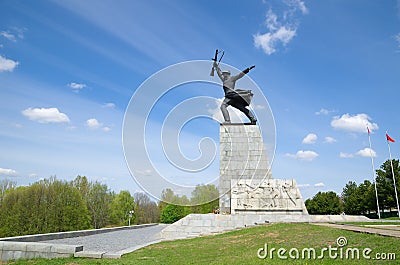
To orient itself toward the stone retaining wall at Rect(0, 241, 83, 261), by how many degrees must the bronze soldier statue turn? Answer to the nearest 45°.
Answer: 0° — it already faces it

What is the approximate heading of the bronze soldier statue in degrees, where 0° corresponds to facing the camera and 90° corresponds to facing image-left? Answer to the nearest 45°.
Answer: approximately 45°

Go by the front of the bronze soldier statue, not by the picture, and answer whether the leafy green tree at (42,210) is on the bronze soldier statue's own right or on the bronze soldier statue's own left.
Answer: on the bronze soldier statue's own right

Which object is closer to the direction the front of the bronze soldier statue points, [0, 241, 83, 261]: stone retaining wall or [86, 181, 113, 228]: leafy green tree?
the stone retaining wall

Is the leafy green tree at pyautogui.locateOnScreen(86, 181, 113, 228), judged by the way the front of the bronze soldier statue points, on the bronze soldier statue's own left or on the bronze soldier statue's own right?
on the bronze soldier statue's own right

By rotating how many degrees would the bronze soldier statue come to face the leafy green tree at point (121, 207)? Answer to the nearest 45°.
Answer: approximately 90° to its right

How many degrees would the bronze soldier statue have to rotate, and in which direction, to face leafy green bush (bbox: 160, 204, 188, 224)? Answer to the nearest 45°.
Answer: approximately 135° to its right

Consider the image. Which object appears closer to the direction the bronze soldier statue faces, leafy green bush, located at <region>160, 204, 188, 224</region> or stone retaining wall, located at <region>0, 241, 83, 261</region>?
the stone retaining wall
